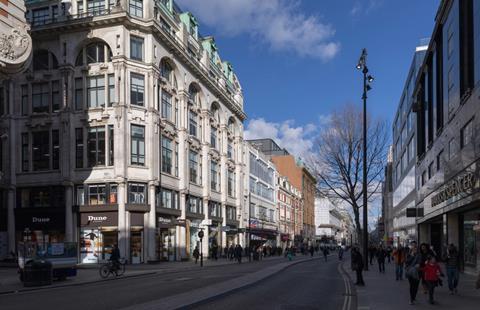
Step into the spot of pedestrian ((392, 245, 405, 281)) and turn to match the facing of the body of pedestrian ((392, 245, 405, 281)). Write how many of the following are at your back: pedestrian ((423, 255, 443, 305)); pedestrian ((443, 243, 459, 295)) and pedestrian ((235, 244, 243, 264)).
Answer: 2

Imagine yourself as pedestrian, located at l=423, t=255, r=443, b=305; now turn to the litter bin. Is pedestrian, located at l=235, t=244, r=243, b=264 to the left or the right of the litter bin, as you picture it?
right

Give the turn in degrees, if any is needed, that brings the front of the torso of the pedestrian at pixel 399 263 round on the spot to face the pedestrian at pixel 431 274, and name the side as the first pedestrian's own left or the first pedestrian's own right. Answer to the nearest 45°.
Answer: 0° — they already face them
